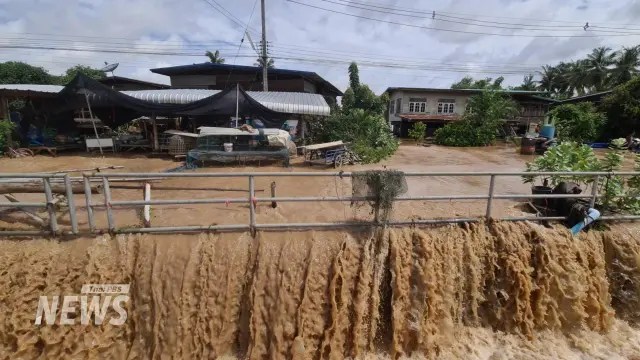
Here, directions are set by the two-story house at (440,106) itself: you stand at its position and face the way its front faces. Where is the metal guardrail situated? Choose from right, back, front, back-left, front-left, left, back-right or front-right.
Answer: front

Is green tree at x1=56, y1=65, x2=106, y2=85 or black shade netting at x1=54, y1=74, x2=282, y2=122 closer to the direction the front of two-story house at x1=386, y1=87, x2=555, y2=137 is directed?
the black shade netting

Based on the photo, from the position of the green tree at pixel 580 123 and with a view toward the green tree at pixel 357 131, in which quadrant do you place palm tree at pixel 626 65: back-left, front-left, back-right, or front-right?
back-right

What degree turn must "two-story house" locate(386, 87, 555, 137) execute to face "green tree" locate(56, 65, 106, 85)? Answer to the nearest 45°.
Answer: approximately 90° to its right

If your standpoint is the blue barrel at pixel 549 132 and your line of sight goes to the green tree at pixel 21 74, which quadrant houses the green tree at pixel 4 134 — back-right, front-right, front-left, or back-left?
front-left

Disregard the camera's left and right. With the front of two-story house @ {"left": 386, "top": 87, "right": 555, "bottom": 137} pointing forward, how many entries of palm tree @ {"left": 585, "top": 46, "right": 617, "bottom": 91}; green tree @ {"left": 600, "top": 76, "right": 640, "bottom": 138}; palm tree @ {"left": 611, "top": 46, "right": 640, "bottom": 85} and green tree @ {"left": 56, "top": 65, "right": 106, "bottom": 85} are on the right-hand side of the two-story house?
1

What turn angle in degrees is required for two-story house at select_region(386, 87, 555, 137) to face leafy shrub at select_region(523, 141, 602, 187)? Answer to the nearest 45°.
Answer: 0° — it already faces it

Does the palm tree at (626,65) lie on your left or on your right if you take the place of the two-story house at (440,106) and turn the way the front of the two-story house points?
on your left

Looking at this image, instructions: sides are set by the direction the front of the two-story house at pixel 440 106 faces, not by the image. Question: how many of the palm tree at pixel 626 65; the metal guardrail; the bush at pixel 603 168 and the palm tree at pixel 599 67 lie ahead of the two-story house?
2

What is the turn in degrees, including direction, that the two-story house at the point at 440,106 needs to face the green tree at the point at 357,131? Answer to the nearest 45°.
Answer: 0° — it already faces it

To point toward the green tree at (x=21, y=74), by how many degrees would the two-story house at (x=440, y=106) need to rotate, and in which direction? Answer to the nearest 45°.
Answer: approximately 90° to its right

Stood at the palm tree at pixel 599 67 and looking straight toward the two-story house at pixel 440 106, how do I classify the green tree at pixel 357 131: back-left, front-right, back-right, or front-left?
front-left

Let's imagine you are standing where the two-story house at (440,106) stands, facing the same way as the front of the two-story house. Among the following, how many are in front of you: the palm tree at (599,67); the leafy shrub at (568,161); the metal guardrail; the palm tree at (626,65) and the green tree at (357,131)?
3

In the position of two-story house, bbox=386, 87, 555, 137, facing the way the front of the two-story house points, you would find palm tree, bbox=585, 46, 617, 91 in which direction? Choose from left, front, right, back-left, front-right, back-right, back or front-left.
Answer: back-left

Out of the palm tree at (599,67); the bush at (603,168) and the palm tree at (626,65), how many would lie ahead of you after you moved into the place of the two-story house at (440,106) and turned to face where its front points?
1

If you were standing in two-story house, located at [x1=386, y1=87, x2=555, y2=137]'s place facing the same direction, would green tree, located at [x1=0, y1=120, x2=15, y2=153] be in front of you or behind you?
in front

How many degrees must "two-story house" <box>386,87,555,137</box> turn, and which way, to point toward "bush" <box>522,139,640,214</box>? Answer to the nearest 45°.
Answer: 0° — it already faces it

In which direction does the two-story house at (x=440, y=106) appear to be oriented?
toward the camera

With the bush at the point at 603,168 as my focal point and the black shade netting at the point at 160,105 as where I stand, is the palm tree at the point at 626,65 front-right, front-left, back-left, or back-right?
front-left
